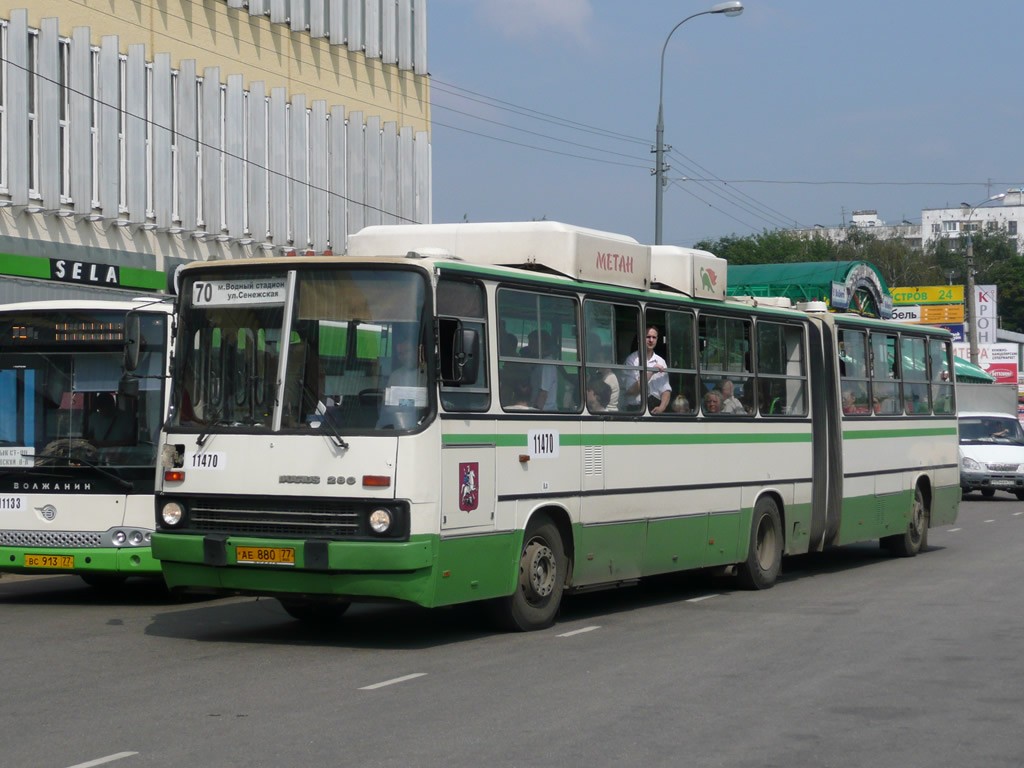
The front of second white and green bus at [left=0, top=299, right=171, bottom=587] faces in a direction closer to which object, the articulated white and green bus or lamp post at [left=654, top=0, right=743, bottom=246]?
the articulated white and green bus

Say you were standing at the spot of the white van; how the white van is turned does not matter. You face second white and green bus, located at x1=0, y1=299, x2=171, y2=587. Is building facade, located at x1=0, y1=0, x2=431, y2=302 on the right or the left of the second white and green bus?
right

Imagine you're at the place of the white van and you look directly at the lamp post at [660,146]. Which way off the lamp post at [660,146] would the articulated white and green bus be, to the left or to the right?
left

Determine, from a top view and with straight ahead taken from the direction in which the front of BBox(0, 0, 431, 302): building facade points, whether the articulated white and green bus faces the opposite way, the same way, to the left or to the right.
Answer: to the right

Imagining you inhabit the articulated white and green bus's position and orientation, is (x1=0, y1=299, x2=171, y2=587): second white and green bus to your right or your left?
on your right

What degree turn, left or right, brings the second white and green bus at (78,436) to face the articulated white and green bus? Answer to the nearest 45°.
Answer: approximately 45° to its left

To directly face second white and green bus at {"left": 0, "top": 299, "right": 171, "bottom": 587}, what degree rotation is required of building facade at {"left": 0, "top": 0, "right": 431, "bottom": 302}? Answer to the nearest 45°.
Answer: approximately 45° to its right

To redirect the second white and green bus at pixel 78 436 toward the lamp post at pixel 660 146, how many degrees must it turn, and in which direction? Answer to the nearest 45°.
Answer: approximately 135° to its left

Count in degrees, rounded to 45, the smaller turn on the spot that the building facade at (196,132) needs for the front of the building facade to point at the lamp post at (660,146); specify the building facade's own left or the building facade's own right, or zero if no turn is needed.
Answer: approximately 45° to the building facade's own left

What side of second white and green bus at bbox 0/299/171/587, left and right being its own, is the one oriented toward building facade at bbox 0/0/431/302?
back

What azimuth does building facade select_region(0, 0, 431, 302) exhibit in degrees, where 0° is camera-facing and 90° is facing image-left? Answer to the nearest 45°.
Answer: approximately 315°

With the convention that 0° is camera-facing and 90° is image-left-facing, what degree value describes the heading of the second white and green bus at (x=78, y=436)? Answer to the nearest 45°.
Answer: approximately 0°
